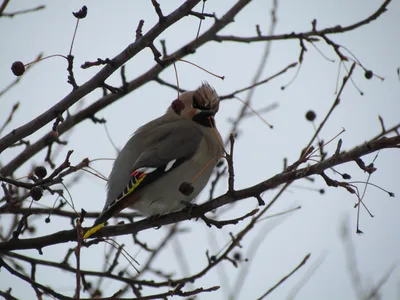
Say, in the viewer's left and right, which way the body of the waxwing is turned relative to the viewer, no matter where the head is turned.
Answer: facing to the right of the viewer
